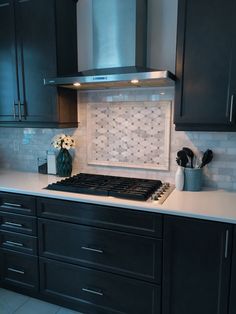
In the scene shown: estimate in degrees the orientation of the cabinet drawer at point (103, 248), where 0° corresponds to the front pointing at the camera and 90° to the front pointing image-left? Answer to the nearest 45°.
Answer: approximately 45°

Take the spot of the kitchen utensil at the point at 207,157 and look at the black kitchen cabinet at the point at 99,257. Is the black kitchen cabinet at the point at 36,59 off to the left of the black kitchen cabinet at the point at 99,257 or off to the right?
right

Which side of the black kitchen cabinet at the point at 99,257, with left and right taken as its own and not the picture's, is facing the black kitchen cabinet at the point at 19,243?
right

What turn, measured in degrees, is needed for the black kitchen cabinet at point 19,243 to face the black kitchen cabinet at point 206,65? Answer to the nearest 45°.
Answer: approximately 90° to its left

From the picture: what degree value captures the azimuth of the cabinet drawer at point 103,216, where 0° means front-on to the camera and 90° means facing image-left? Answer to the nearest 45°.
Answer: approximately 45°

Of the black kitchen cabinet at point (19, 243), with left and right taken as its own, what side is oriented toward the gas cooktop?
left

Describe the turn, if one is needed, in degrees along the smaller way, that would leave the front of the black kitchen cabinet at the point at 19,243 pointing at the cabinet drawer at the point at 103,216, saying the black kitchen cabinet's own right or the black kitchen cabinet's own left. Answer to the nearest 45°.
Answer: approximately 90° to the black kitchen cabinet's own left
